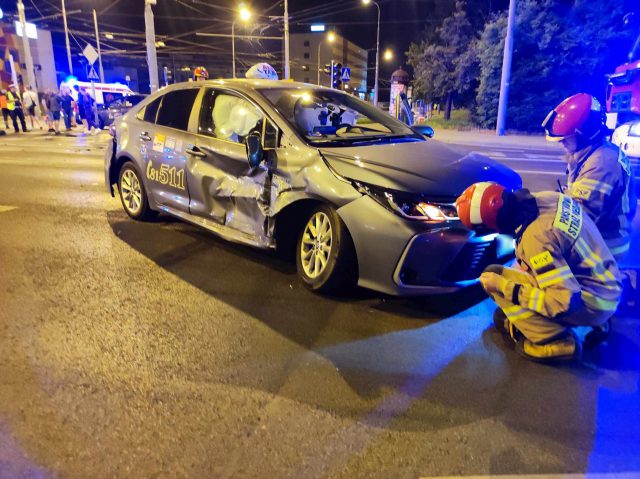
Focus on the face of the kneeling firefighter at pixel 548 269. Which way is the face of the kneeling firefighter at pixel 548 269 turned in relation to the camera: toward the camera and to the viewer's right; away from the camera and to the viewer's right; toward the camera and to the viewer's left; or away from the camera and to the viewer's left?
away from the camera and to the viewer's left

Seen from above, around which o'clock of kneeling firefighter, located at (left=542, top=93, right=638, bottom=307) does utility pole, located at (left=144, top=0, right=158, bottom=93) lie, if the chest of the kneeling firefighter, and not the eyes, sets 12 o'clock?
The utility pole is roughly at 1 o'clock from the kneeling firefighter.

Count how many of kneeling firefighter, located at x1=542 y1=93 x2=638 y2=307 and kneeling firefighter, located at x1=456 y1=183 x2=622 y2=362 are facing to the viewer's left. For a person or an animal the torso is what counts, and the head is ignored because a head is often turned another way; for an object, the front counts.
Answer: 2

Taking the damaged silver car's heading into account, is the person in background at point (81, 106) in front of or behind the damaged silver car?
behind

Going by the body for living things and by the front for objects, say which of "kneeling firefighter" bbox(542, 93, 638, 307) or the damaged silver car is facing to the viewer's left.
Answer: the kneeling firefighter

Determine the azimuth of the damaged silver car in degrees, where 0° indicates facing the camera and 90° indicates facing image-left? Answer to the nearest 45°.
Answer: approximately 315°

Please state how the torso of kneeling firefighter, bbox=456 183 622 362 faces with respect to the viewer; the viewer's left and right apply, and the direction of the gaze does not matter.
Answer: facing to the left of the viewer

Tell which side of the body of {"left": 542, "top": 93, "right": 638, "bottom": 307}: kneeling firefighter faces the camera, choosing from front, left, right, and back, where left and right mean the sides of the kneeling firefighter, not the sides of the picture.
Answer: left

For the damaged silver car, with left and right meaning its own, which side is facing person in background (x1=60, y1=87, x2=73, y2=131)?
back

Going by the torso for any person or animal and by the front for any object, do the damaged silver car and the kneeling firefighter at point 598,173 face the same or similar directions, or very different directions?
very different directions
